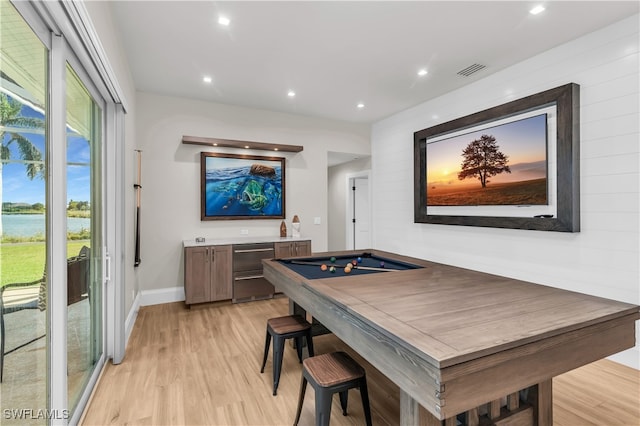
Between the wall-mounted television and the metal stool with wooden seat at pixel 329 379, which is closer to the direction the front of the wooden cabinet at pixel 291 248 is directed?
the metal stool with wooden seat

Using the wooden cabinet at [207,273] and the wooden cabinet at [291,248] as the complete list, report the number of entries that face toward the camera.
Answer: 2

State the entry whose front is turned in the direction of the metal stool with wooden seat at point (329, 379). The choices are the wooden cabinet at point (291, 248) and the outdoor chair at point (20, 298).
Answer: the wooden cabinet

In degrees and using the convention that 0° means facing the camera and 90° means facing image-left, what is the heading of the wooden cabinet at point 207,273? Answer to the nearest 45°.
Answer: approximately 0°

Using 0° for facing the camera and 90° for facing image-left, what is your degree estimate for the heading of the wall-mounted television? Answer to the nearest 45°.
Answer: approximately 45°

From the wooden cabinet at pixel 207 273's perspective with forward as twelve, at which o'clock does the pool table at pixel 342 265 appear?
The pool table is roughly at 11 o'clock from the wooden cabinet.

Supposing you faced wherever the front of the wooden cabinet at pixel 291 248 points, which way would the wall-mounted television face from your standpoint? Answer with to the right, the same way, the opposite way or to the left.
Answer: to the right

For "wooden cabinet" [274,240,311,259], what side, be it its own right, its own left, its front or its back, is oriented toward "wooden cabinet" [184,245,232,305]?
right

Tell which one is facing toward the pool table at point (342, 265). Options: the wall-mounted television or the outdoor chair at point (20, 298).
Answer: the wall-mounted television
